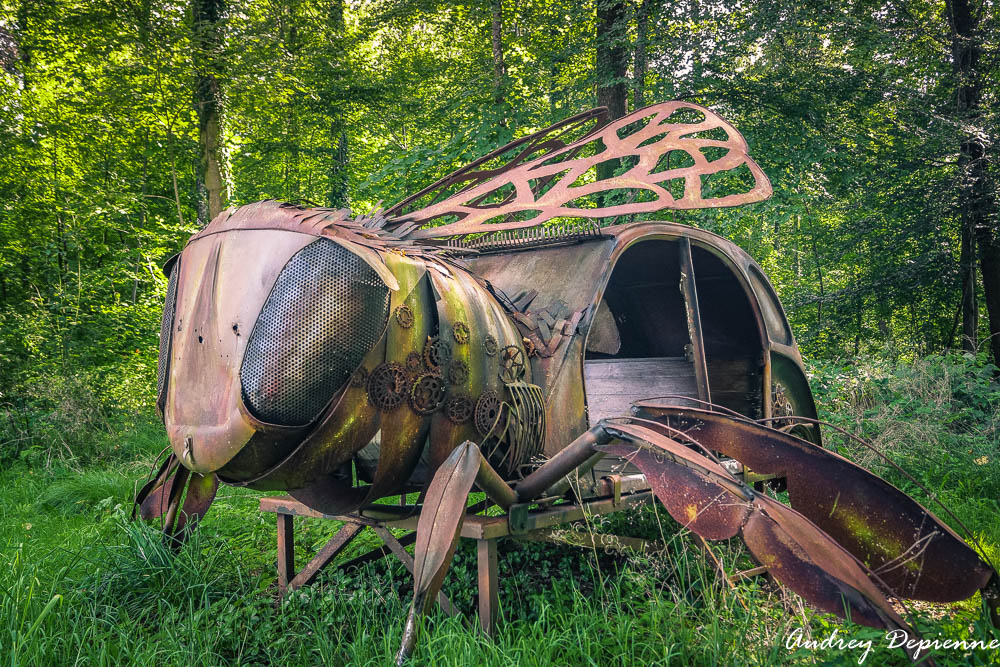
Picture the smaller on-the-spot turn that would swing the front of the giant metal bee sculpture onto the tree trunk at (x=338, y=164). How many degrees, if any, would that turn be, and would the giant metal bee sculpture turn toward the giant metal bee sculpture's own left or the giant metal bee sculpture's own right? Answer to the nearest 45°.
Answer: approximately 135° to the giant metal bee sculpture's own right

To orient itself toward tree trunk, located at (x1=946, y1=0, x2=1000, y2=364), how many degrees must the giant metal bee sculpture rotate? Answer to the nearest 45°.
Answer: approximately 180°

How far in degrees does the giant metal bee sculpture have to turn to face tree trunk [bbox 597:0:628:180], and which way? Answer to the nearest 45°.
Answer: approximately 135° to its right

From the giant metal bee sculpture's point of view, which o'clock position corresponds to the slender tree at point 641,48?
The slender tree is roughly at 5 o'clock from the giant metal bee sculpture.

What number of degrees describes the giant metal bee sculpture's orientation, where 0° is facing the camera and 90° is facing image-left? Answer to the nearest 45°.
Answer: approximately 45°

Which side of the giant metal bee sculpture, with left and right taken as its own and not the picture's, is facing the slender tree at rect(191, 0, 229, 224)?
right

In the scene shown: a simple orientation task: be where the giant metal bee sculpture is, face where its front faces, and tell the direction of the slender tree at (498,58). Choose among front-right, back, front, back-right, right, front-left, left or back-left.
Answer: back-right
